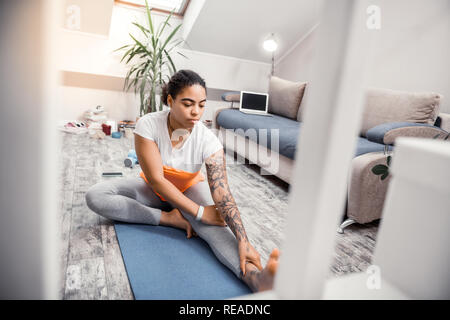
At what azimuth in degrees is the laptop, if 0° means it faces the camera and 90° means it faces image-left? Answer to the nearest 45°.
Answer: approximately 0°

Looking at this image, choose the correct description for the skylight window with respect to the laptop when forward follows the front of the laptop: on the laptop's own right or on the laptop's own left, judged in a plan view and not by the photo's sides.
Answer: on the laptop's own right

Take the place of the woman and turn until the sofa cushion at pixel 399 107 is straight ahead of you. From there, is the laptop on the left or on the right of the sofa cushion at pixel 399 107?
left

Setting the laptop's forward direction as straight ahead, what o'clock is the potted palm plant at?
The potted palm plant is roughly at 3 o'clock from the laptop.

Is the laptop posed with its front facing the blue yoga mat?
yes

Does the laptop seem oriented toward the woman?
yes

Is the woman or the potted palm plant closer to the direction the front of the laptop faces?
the woman

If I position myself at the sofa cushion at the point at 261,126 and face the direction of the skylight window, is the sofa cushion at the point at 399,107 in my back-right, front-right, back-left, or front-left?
back-right

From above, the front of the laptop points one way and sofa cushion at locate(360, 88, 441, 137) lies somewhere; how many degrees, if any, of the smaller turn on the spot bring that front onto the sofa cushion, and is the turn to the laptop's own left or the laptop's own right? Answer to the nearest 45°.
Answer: approximately 45° to the laptop's own left

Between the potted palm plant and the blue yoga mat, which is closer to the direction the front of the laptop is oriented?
the blue yoga mat
